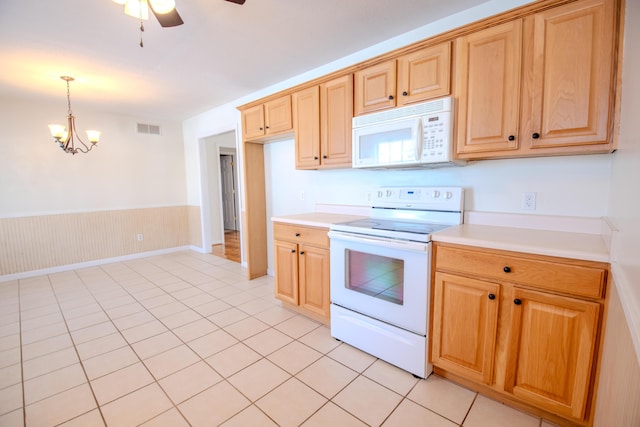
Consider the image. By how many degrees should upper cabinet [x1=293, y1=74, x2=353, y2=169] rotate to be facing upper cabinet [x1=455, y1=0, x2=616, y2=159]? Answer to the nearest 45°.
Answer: approximately 90° to its left

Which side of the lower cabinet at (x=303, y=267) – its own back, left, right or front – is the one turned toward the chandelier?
right

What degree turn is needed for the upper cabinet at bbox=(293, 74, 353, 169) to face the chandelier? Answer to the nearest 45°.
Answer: approximately 45° to its right

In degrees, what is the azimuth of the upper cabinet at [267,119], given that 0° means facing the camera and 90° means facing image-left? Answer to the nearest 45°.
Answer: approximately 45°

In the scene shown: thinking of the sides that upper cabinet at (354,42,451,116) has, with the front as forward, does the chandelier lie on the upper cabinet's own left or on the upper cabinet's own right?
on the upper cabinet's own right
